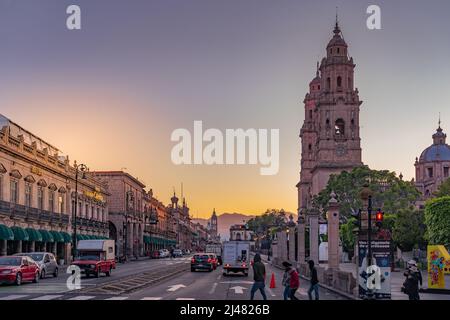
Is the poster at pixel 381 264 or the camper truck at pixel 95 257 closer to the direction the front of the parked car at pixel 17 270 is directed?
the poster

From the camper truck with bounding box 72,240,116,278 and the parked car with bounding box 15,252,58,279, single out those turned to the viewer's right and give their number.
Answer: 0

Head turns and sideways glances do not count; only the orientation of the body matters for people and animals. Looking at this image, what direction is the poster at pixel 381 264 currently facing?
toward the camera

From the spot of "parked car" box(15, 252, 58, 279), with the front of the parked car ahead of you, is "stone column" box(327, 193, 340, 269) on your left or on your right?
on your left

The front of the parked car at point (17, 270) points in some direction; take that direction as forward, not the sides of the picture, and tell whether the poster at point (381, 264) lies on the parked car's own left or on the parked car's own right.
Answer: on the parked car's own left

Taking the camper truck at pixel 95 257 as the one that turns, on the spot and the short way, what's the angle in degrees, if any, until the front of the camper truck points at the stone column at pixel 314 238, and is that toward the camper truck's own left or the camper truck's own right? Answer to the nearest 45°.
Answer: approximately 135° to the camper truck's own left

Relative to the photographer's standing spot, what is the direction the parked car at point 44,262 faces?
facing the viewer and to the left of the viewer

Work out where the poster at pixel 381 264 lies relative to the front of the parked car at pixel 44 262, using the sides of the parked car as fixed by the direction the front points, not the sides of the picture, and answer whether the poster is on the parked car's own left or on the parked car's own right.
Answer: on the parked car's own left

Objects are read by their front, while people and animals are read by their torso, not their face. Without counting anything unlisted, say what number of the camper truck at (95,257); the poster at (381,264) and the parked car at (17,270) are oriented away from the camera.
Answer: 0

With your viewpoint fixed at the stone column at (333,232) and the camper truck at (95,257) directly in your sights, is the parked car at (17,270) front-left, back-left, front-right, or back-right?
front-left

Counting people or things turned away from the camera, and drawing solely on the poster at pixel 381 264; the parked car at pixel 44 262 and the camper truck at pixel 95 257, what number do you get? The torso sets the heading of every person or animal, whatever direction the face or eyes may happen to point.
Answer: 0

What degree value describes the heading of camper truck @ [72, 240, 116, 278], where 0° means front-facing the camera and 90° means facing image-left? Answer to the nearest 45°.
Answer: approximately 45°

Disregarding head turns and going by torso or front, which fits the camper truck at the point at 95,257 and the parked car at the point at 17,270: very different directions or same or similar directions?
same or similar directions

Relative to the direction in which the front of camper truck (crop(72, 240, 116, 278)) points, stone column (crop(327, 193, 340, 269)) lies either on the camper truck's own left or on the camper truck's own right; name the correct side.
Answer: on the camper truck's own left
